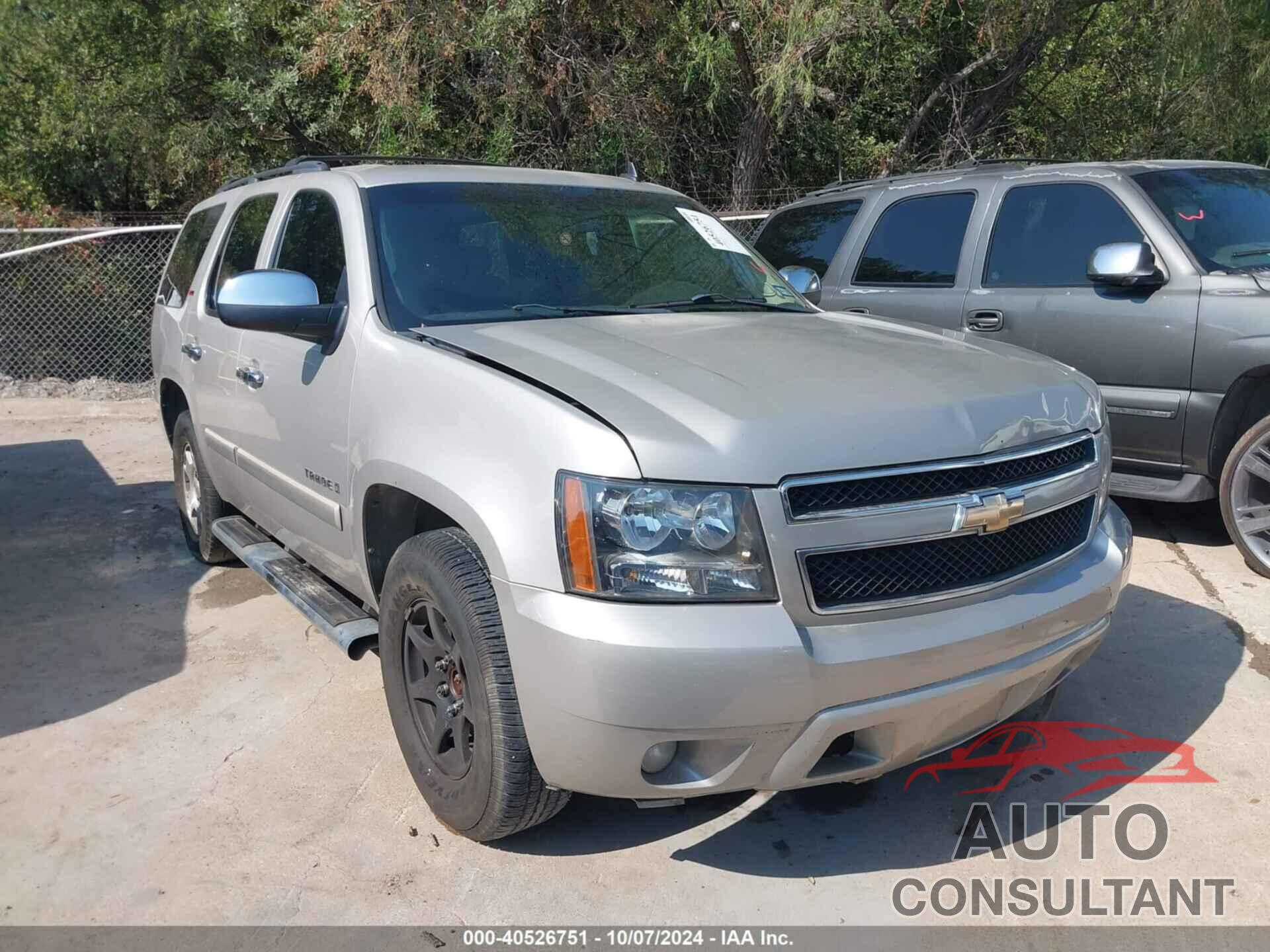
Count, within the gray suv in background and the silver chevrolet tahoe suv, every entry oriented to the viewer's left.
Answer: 0

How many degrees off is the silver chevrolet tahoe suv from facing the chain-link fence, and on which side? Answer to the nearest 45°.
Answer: approximately 180°

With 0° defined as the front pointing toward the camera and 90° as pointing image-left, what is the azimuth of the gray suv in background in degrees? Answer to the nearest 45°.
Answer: approximately 315°

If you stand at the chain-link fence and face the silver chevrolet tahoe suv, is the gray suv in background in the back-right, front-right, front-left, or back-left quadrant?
front-left

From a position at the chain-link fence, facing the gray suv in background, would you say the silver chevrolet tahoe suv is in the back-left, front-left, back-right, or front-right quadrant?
front-right

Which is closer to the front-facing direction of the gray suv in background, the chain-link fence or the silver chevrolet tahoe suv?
the silver chevrolet tahoe suv

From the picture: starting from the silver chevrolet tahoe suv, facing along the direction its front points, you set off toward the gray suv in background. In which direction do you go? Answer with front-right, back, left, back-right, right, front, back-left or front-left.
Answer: left

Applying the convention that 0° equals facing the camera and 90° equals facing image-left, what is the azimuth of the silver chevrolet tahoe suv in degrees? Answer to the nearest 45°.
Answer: approximately 315°
